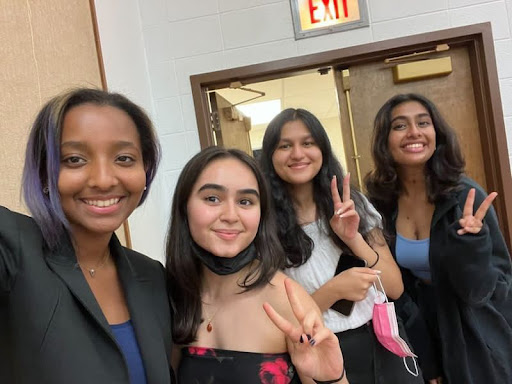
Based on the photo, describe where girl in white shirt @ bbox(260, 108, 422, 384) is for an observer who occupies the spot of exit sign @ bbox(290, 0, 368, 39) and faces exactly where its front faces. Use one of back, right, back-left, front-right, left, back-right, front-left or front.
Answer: front

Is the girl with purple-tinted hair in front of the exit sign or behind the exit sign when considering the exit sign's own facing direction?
in front

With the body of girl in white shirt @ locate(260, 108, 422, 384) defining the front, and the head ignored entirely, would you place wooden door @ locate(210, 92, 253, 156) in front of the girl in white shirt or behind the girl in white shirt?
behind

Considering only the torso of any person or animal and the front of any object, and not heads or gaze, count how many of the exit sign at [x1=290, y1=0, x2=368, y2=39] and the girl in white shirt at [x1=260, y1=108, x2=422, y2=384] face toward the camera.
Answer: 2

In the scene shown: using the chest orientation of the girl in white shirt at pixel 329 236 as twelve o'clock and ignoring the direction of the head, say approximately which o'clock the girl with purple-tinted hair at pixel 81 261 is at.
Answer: The girl with purple-tinted hair is roughly at 1 o'clock from the girl in white shirt.

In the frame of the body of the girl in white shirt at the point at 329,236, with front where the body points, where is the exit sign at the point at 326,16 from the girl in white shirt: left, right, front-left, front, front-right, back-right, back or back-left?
back

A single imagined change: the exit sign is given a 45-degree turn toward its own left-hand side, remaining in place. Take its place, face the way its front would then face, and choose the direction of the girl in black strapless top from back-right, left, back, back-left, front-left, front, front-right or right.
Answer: front-right

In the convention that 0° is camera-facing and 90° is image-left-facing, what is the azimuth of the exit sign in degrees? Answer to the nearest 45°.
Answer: approximately 0°

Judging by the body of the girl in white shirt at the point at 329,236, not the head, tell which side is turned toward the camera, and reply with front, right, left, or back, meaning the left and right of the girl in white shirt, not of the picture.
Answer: front
